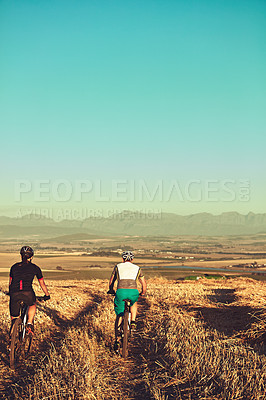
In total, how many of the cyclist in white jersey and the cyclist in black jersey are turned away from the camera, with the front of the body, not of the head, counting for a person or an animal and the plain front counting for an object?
2

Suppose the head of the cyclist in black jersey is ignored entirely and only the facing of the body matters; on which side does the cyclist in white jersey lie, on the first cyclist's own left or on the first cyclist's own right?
on the first cyclist's own right

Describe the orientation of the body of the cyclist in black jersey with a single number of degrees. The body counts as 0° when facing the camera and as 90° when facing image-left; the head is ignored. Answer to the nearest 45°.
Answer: approximately 180°

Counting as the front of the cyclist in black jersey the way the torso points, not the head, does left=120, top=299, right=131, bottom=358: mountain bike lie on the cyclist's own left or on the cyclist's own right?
on the cyclist's own right

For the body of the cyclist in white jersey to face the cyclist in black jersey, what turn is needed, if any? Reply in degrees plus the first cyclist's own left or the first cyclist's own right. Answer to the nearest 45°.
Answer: approximately 90° to the first cyclist's own left

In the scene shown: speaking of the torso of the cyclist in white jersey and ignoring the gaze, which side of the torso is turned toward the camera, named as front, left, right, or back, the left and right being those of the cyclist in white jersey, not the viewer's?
back
